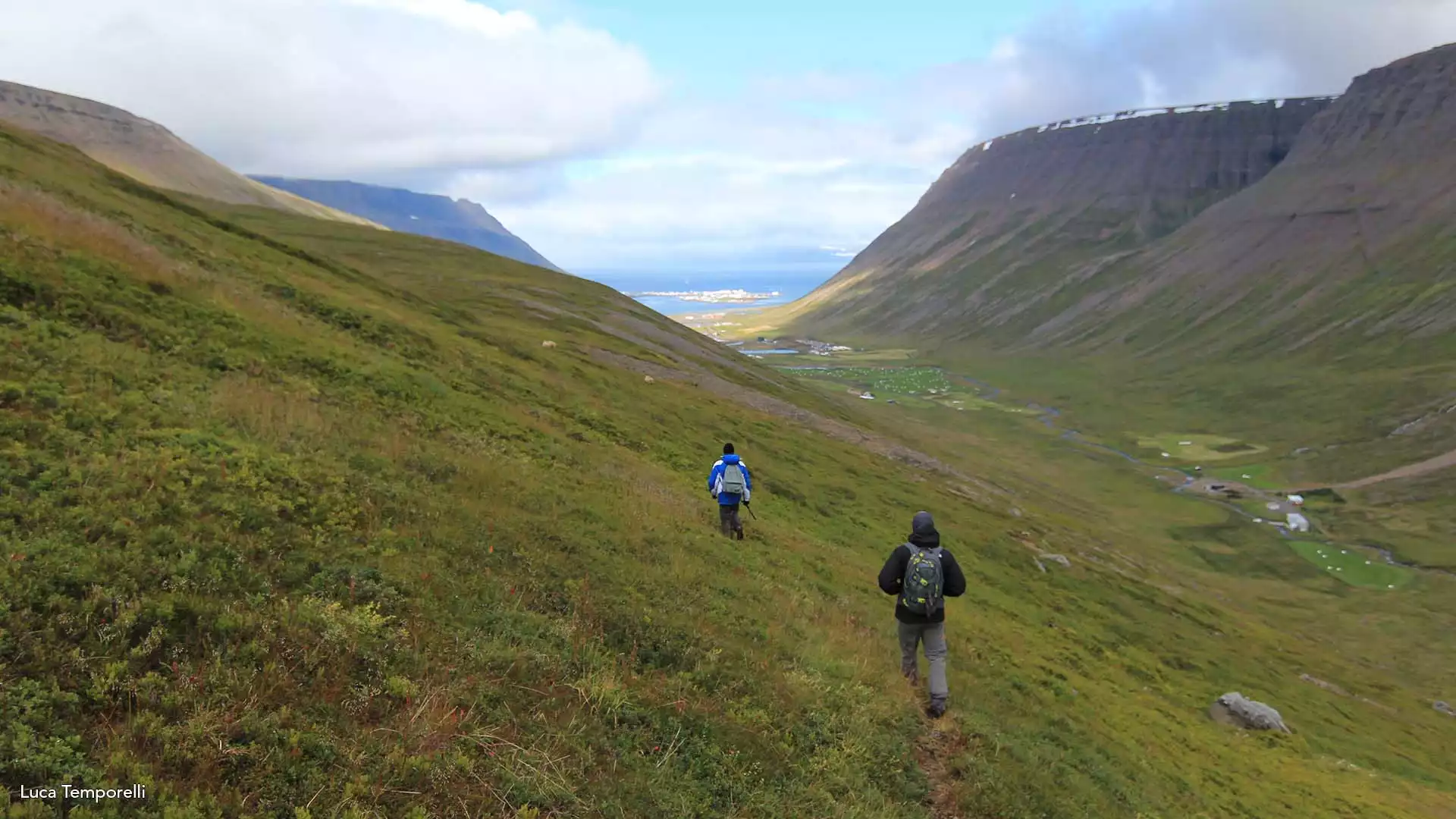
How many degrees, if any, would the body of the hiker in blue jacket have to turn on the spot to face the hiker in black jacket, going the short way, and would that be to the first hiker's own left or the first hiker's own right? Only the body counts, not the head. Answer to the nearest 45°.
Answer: approximately 135° to the first hiker's own right

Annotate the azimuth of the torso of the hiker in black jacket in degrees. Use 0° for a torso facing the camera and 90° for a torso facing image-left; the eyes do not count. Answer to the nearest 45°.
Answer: approximately 180°

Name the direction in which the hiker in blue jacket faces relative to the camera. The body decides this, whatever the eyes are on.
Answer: away from the camera

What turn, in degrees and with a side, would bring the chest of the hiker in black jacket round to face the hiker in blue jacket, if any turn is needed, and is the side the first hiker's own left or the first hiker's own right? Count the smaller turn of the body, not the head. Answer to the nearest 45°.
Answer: approximately 45° to the first hiker's own left

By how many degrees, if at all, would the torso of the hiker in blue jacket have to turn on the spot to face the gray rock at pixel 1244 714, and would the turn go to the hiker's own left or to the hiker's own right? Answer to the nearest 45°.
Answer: approximately 90° to the hiker's own right

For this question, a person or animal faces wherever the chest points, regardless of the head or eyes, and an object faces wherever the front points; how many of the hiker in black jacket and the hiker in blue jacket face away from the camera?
2

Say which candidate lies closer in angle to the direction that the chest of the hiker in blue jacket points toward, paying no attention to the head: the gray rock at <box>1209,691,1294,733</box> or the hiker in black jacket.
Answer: the gray rock

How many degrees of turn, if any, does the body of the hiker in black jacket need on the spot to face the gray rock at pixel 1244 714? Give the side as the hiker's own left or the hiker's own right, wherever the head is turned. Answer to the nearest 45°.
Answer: approximately 45° to the hiker's own right
